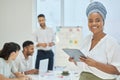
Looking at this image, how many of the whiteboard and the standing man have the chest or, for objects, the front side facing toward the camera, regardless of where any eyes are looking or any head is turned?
2

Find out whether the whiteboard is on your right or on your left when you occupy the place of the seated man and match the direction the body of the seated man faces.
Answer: on your left

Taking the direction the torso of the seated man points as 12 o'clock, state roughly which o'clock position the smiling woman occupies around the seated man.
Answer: The smiling woman is roughly at 1 o'clock from the seated man.

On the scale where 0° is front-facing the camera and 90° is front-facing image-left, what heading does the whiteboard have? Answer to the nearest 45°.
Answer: approximately 0°

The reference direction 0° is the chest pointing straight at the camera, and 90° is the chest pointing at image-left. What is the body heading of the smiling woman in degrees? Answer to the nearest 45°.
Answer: approximately 45°

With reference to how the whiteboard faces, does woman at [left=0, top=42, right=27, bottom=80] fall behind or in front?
in front

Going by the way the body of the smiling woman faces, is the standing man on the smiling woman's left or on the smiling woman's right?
on the smiling woman's right

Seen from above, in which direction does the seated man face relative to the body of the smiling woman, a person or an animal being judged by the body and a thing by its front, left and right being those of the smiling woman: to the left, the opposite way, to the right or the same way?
to the left

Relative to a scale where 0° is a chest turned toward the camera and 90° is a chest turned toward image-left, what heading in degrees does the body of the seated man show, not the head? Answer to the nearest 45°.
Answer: approximately 315°

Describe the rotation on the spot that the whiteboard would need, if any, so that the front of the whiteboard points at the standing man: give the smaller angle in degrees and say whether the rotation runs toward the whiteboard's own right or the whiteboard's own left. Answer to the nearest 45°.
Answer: approximately 90° to the whiteboard's own right
